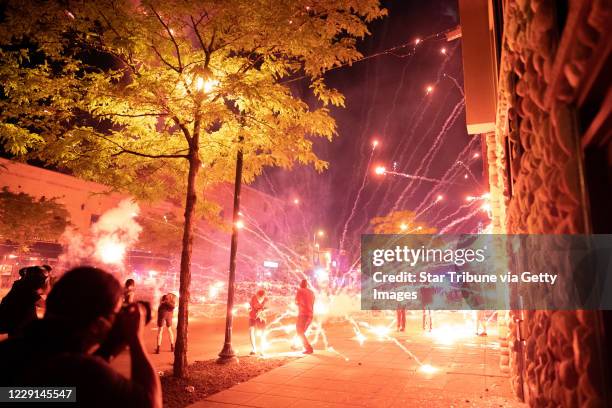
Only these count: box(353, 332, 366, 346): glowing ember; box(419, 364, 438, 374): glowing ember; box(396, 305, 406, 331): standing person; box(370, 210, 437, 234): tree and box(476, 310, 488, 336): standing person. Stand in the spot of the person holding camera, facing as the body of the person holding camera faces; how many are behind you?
0

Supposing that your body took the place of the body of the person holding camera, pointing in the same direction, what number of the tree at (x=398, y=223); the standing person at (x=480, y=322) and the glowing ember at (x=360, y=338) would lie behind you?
0

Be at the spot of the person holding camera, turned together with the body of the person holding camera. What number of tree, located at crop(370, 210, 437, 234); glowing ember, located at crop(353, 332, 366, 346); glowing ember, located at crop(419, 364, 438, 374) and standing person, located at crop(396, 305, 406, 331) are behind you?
0

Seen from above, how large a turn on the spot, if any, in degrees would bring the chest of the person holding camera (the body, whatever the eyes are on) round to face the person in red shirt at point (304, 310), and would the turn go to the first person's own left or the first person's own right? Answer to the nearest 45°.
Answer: approximately 45° to the first person's own left

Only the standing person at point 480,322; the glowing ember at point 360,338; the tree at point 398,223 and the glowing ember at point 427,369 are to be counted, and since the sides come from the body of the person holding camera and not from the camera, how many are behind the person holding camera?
0

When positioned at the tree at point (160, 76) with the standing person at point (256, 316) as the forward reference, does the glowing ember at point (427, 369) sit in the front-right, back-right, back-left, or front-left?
front-right

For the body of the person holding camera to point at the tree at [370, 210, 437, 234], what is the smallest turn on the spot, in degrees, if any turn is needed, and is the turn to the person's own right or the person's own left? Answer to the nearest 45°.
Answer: approximately 45° to the person's own left

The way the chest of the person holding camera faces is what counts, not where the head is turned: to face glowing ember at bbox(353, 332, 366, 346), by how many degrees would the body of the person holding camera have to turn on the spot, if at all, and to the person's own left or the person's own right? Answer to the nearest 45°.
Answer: approximately 45° to the person's own left

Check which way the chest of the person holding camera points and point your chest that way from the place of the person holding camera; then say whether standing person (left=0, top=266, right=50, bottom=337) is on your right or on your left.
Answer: on your left

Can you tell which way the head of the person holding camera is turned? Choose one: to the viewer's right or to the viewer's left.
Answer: to the viewer's right

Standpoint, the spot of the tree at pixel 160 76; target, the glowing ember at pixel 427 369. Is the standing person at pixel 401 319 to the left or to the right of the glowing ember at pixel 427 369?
left
